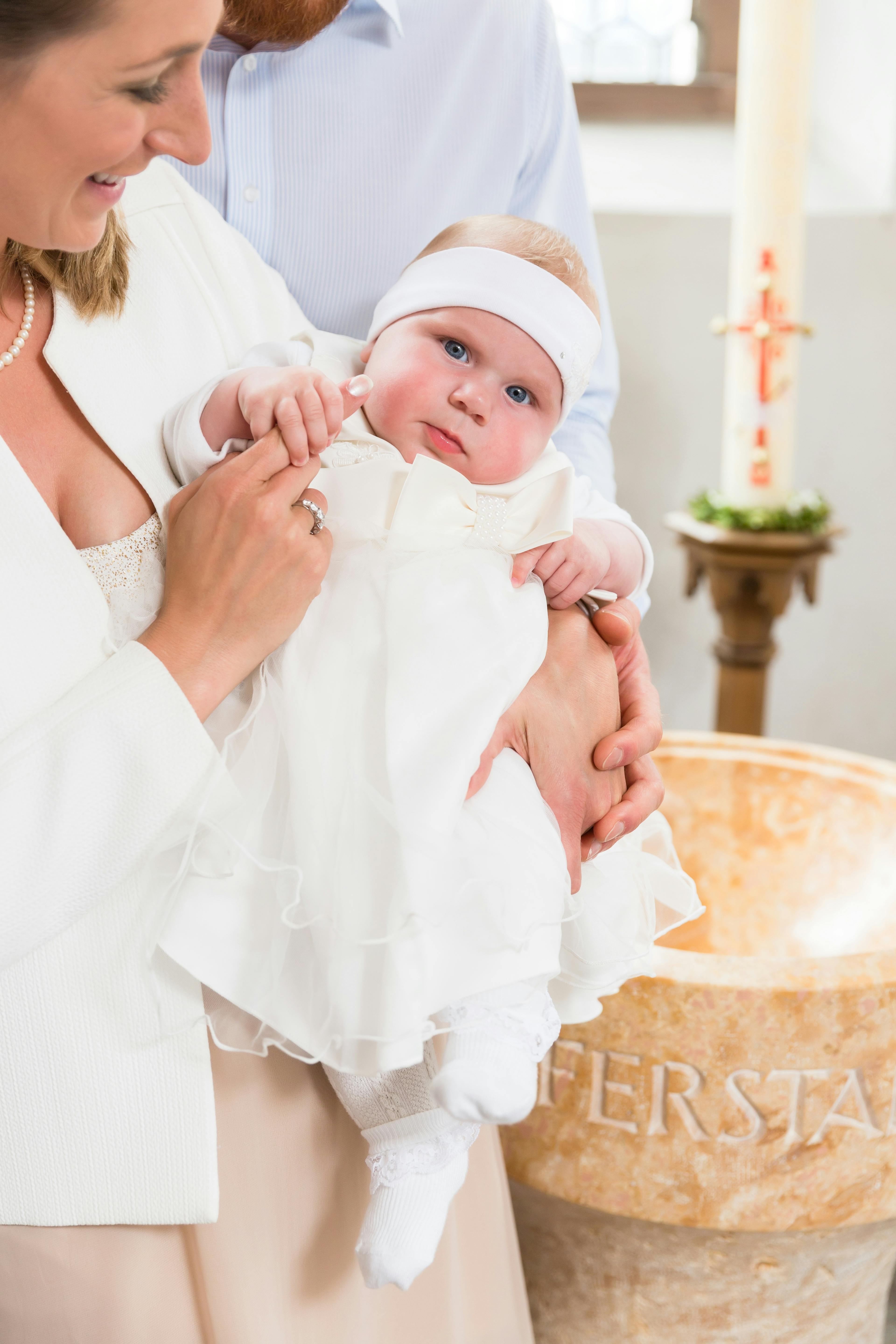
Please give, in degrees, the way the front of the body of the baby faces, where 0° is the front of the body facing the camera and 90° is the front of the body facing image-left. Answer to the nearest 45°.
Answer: approximately 0°

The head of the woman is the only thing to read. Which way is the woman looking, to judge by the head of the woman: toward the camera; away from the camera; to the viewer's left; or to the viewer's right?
to the viewer's right

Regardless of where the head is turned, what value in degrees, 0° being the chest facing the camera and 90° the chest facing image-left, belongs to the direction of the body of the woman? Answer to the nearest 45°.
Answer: approximately 315°
